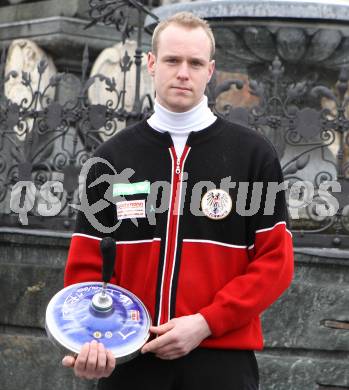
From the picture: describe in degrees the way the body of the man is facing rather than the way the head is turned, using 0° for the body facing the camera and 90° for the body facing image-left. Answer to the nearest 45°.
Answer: approximately 0°

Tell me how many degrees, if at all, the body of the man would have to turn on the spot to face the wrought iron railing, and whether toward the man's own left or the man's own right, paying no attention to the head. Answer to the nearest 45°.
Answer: approximately 180°
